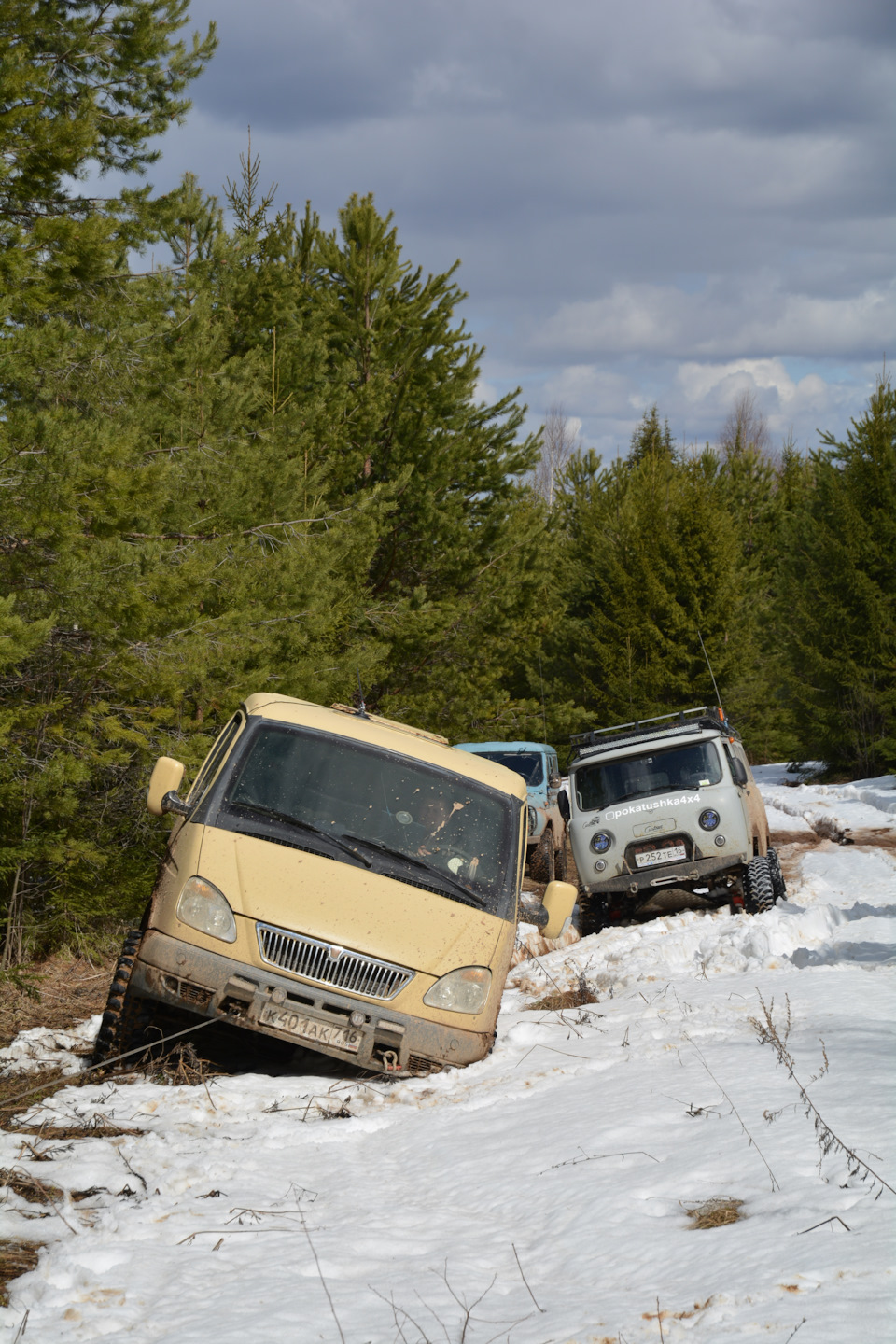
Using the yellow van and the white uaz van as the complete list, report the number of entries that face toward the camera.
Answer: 2

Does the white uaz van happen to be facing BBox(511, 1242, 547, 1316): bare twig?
yes

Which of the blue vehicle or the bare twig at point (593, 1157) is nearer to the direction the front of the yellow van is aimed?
the bare twig

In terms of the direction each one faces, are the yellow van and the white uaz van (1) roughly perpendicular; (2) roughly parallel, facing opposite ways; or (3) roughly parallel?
roughly parallel

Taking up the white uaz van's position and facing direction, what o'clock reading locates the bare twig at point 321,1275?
The bare twig is roughly at 12 o'clock from the white uaz van.

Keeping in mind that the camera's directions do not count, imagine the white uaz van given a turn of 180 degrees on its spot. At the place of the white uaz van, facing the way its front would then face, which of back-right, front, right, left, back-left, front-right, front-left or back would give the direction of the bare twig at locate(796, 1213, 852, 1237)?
back

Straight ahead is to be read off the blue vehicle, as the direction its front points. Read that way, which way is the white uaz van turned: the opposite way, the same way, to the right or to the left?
the same way

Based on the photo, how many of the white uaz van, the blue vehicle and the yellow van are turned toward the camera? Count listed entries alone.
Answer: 3

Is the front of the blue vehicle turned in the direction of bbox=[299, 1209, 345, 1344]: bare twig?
yes

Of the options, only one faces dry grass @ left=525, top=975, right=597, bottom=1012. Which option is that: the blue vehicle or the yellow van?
the blue vehicle

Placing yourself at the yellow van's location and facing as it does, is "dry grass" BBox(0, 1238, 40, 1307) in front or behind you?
in front

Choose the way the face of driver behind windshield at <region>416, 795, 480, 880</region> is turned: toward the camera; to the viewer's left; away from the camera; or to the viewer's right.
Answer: toward the camera

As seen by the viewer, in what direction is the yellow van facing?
toward the camera
